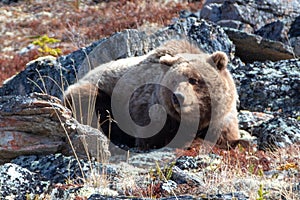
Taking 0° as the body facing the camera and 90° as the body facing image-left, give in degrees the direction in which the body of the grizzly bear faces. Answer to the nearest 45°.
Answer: approximately 315°

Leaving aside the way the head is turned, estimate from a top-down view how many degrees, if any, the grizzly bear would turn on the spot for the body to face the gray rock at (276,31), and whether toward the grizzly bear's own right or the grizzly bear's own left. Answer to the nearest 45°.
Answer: approximately 90° to the grizzly bear's own left

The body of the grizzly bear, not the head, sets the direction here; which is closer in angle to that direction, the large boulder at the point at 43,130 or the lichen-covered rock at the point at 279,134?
the lichen-covered rock

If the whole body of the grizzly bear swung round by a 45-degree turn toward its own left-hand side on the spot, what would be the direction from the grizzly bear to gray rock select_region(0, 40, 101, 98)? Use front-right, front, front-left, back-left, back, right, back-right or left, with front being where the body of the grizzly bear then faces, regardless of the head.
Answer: back-left

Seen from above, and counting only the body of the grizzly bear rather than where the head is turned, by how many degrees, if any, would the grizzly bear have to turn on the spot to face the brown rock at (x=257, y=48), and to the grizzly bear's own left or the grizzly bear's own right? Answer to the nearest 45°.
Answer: approximately 90° to the grizzly bear's own left

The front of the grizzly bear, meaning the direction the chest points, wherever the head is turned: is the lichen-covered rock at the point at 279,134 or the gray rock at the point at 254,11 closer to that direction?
the lichen-covered rock

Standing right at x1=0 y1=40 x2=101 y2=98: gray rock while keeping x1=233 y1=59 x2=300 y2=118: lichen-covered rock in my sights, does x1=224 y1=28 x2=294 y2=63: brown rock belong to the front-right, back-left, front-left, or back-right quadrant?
front-left

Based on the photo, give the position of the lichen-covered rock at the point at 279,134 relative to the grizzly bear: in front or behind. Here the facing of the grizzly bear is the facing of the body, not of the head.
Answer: in front

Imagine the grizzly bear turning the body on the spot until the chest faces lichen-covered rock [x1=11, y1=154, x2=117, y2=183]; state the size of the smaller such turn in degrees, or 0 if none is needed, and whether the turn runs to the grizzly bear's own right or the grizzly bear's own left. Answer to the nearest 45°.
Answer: approximately 90° to the grizzly bear's own right
